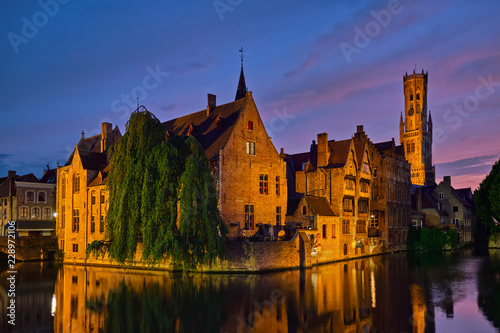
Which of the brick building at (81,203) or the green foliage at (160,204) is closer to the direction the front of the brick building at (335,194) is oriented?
the green foliage

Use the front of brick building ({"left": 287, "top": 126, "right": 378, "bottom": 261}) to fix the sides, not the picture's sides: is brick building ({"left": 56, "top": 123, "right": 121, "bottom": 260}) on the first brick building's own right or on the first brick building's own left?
on the first brick building's own right

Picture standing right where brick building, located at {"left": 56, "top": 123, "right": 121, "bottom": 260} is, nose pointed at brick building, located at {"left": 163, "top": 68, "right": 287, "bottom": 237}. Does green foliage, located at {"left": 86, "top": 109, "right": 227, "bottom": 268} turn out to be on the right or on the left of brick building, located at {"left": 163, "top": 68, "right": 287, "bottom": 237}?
right

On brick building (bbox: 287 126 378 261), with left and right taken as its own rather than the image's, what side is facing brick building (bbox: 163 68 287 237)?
right
